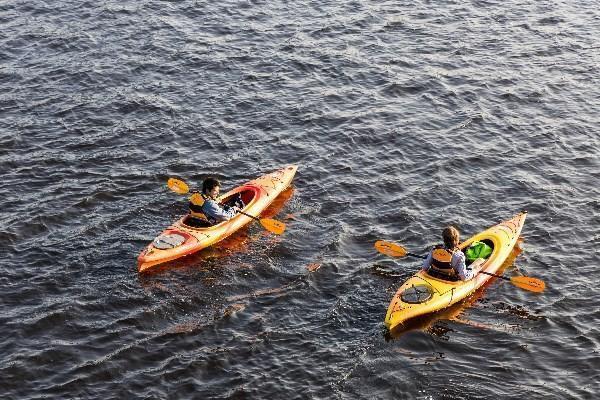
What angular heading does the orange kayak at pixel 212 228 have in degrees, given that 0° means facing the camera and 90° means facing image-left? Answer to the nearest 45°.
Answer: approximately 225°

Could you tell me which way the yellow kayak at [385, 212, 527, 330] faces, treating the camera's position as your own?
facing away from the viewer and to the right of the viewer

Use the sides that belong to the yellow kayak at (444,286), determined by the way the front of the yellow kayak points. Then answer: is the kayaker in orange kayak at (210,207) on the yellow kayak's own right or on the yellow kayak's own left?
on the yellow kayak's own left

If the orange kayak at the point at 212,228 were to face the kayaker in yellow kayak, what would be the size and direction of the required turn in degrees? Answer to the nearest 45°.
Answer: approximately 90° to its right

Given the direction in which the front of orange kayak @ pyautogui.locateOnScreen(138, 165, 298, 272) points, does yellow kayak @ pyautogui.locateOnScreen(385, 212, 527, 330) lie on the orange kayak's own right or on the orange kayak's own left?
on the orange kayak's own right

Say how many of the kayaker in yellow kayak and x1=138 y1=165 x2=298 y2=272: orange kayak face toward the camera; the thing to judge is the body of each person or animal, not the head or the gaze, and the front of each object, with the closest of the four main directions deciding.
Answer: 0

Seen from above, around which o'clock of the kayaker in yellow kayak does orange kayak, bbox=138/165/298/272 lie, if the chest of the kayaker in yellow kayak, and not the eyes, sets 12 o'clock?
The orange kayak is roughly at 8 o'clock from the kayaker in yellow kayak.

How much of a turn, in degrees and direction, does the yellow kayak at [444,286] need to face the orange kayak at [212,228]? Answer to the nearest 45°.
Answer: approximately 135° to its left

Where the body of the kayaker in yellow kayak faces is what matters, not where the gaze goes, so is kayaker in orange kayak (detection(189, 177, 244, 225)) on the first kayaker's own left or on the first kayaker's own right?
on the first kayaker's own left

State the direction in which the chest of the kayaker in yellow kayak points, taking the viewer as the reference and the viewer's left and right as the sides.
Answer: facing away from the viewer and to the right of the viewer
